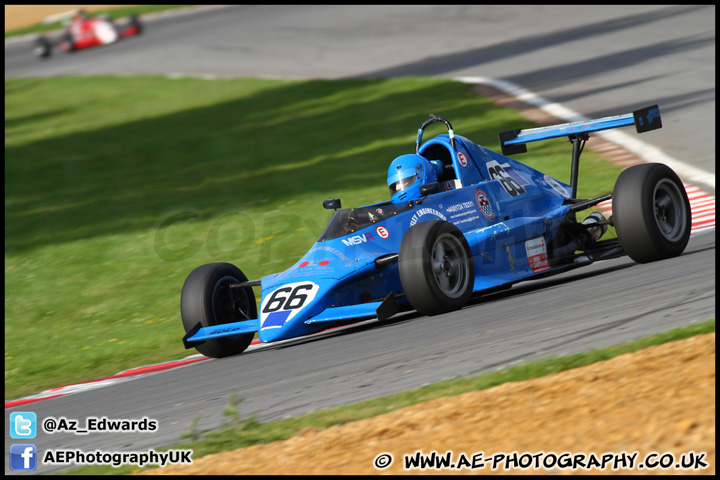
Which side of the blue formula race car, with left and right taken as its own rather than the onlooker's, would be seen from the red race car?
right

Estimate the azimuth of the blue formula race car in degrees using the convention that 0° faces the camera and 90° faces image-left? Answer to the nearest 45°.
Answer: approximately 45°
